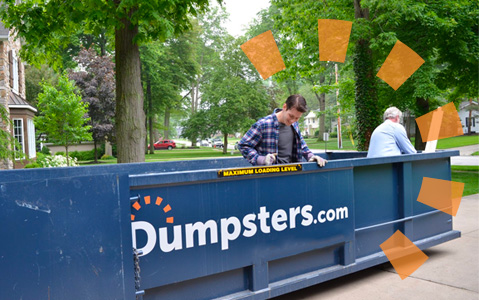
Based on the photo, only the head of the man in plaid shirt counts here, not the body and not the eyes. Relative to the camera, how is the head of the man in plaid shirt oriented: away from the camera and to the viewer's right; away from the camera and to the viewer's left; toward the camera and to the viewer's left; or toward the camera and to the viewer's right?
toward the camera and to the viewer's right

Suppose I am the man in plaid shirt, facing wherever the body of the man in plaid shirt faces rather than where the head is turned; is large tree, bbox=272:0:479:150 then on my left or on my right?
on my left

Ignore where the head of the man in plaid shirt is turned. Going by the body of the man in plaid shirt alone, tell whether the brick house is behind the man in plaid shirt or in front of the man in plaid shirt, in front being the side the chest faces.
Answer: behind

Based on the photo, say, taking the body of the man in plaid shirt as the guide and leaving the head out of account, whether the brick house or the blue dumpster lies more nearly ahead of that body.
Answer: the blue dumpster

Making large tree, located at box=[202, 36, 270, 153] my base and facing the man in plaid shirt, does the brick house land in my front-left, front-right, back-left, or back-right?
front-right

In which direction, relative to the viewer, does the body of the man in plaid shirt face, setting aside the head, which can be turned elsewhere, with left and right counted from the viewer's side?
facing the viewer and to the right of the viewer
